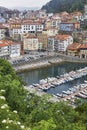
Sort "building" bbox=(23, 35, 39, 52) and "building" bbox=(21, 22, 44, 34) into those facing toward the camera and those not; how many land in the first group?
2

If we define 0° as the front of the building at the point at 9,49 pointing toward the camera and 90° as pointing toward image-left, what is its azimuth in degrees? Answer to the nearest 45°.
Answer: approximately 315°

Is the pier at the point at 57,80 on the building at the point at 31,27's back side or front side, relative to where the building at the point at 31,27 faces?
on the front side

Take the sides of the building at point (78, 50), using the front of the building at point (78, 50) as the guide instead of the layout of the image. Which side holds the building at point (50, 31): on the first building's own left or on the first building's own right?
on the first building's own right

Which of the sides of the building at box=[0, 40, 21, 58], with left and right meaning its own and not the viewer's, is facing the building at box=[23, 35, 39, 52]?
left

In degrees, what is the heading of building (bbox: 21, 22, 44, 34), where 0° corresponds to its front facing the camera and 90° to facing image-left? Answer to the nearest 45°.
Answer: approximately 0°

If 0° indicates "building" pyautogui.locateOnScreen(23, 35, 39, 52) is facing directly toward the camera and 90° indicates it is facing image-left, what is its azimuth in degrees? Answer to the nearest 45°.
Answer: approximately 0°

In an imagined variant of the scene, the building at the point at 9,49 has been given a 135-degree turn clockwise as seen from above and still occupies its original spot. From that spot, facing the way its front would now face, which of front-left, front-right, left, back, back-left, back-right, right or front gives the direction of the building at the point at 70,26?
back-right

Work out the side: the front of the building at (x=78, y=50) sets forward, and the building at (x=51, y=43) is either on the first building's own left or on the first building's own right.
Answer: on the first building's own right

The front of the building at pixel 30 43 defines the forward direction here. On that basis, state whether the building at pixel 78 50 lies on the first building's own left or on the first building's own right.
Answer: on the first building's own left

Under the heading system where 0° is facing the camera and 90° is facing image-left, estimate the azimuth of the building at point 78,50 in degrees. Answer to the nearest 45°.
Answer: approximately 45°
